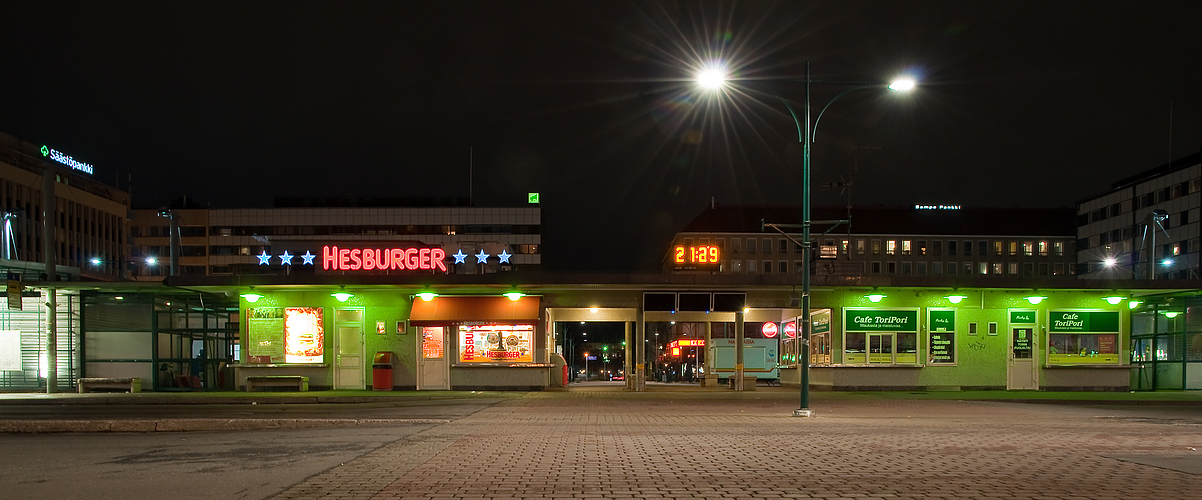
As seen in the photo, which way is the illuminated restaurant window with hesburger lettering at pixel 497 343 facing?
toward the camera

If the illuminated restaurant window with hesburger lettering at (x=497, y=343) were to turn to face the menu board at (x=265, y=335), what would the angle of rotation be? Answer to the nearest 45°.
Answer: approximately 90° to its right

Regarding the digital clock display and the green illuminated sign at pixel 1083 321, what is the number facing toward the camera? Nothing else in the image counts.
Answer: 2

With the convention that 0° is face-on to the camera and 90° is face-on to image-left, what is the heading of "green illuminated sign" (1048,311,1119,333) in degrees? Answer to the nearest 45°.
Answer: approximately 0°

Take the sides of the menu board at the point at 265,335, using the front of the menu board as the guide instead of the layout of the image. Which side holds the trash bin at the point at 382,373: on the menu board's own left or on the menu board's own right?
on the menu board's own left

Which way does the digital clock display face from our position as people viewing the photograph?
facing the viewer

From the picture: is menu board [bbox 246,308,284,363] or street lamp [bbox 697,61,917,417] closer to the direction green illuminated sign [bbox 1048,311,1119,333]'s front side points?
the street lamp

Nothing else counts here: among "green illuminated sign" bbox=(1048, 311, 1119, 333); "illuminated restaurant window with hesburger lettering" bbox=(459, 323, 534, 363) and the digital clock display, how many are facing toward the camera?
3

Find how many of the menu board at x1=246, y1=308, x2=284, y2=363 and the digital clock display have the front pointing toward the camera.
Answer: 2

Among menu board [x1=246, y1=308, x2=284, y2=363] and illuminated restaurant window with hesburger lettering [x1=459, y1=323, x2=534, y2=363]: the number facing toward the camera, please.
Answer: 2

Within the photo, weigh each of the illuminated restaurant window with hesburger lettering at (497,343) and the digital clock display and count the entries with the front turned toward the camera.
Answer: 2
